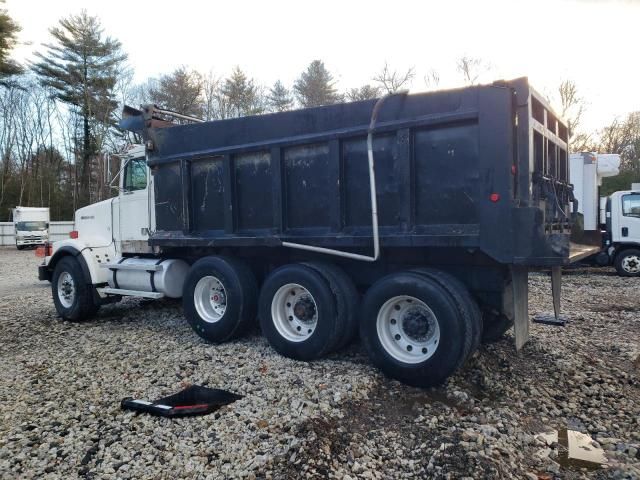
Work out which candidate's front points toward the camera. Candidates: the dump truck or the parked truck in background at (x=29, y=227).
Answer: the parked truck in background

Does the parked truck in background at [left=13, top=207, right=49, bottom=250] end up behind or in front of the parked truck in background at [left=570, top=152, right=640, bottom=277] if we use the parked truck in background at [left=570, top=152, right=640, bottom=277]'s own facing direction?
behind

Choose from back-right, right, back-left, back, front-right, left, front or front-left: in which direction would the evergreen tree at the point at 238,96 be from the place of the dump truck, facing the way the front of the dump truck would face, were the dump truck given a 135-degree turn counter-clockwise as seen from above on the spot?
back

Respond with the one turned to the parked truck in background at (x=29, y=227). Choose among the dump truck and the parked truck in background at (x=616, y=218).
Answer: the dump truck

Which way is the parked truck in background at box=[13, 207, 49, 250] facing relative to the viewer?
toward the camera

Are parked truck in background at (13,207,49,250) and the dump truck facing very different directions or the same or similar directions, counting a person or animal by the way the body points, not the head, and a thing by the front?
very different directions

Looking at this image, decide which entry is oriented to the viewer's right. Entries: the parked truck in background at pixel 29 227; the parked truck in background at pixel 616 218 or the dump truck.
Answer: the parked truck in background at pixel 616 218

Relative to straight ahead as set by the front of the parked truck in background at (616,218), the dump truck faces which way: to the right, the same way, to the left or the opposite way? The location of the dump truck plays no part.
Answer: the opposite way

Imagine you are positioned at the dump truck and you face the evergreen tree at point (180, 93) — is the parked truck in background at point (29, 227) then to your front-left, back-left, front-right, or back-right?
front-left

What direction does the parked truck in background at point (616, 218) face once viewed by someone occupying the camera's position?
facing to the right of the viewer

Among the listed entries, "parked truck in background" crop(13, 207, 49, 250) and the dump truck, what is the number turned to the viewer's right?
0

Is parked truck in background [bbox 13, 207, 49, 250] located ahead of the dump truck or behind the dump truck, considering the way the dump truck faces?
ahead

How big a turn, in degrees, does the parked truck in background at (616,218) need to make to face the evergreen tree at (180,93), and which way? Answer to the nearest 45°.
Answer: approximately 180°

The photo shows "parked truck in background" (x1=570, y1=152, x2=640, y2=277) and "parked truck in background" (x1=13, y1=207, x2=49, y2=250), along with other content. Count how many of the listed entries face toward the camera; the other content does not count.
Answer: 1

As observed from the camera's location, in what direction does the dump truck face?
facing away from the viewer and to the left of the viewer

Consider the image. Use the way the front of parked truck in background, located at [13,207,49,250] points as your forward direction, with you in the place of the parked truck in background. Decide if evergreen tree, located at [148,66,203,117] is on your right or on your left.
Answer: on your left
